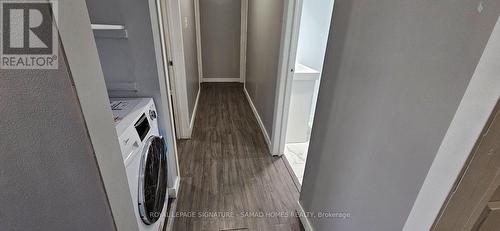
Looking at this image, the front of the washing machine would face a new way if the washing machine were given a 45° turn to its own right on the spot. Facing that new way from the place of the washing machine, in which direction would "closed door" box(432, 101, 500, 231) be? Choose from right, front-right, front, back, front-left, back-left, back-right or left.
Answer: front-left

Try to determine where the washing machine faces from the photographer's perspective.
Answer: facing the viewer and to the right of the viewer
